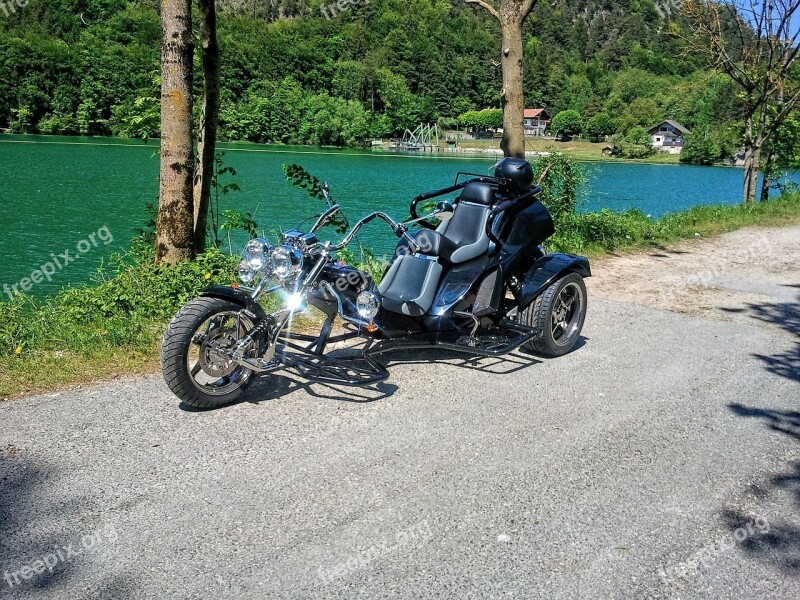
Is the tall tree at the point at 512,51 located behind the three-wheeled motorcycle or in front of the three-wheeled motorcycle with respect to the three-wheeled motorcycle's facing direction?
behind

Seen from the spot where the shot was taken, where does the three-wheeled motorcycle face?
facing the viewer and to the left of the viewer

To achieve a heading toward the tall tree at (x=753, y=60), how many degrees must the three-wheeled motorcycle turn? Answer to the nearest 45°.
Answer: approximately 180°

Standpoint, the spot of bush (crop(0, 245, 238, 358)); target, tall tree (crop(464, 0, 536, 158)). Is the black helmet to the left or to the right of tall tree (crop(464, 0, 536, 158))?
right
